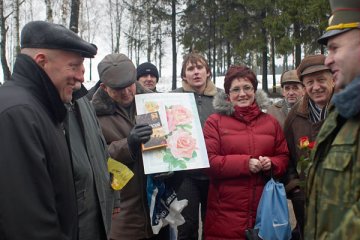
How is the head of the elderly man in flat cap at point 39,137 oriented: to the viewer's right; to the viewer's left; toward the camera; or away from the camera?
to the viewer's right

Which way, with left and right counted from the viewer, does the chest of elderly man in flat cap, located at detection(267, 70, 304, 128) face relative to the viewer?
facing the viewer

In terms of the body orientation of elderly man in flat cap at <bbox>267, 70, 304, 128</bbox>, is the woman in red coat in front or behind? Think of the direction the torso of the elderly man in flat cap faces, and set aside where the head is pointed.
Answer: in front

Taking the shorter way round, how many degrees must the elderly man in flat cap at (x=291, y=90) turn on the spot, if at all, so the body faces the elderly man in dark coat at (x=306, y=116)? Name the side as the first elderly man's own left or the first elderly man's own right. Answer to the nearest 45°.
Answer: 0° — they already face them

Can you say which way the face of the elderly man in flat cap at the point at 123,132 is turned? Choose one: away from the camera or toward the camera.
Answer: toward the camera

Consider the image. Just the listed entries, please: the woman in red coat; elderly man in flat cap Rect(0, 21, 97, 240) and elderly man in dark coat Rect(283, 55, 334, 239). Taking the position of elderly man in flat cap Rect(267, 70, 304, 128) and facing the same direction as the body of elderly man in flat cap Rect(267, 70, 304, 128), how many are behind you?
0

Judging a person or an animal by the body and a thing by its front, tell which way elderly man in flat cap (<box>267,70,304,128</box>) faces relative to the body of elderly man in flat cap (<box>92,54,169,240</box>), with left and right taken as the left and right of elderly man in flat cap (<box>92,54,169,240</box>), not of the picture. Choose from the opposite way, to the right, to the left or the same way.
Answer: to the right

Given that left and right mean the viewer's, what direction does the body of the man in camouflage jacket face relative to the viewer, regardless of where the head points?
facing to the left of the viewer

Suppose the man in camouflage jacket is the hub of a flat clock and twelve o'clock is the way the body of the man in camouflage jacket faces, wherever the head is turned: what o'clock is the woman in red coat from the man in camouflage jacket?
The woman in red coat is roughly at 2 o'clock from the man in camouflage jacket.

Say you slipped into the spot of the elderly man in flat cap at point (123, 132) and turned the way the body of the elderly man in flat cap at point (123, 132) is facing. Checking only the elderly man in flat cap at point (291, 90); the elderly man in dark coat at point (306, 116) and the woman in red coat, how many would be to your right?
0

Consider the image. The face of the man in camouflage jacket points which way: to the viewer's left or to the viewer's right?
to the viewer's left

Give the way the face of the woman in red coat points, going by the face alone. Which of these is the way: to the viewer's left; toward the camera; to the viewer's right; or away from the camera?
toward the camera

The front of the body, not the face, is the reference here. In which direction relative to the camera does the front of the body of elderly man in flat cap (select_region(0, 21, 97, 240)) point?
to the viewer's right

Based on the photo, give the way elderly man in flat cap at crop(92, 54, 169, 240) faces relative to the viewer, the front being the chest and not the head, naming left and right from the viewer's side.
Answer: facing the viewer and to the right of the viewer

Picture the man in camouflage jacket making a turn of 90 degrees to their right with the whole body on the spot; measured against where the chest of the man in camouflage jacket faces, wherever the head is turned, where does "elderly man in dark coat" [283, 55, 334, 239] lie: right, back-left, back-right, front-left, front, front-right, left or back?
front

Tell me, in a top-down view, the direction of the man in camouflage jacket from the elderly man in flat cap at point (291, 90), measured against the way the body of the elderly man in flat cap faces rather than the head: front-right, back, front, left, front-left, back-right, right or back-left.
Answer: front
